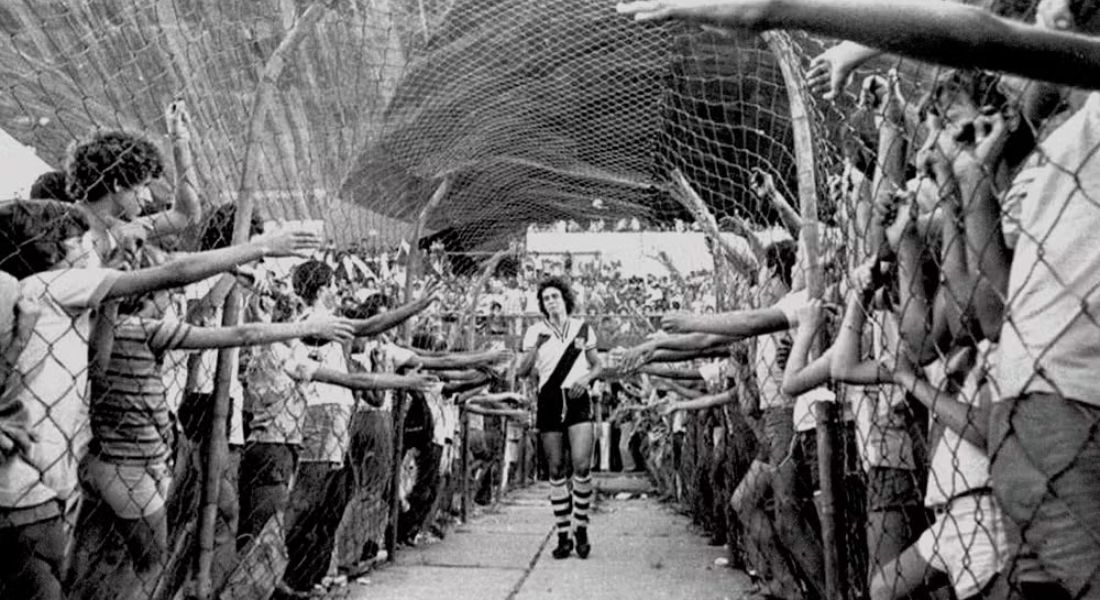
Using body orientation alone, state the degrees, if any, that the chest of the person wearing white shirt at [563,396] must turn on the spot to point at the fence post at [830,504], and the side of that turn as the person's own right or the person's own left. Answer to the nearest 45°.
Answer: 0° — they already face it

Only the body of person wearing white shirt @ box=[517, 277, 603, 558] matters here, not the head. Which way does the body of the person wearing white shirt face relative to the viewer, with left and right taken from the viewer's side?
facing the viewer

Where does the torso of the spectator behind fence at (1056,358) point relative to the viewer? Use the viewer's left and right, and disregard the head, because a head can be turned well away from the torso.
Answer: facing to the left of the viewer

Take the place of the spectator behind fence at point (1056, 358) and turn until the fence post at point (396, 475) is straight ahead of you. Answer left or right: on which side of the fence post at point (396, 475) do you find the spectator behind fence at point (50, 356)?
left

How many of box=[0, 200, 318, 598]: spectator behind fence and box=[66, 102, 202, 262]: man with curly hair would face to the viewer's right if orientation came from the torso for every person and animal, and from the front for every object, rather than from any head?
2

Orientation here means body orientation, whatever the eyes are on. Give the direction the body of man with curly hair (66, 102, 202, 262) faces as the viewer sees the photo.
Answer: to the viewer's right

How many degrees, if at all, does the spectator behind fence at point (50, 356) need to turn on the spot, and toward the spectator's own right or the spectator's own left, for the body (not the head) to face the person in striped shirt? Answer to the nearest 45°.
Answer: approximately 45° to the spectator's own left

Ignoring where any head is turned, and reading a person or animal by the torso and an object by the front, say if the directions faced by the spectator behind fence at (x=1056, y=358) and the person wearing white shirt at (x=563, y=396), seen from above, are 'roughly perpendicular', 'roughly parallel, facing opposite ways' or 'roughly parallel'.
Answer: roughly perpendicular

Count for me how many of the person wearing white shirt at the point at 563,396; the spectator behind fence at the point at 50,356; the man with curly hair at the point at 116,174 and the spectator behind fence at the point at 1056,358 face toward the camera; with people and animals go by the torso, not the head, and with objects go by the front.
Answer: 1

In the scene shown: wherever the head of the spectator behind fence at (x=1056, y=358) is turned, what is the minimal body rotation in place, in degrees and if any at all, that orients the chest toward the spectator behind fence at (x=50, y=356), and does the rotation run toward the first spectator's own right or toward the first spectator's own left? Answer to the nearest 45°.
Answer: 0° — they already face them

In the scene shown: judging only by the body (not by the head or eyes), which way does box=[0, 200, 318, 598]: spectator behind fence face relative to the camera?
to the viewer's right
